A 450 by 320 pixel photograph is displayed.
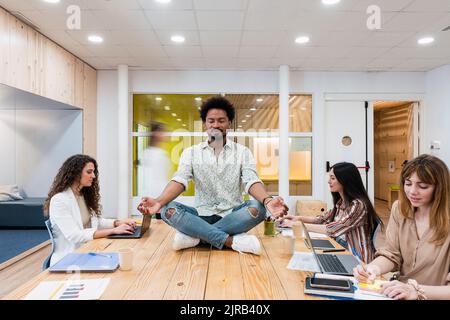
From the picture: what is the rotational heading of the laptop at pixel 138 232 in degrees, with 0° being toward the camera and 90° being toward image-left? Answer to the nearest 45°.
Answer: approximately 90°

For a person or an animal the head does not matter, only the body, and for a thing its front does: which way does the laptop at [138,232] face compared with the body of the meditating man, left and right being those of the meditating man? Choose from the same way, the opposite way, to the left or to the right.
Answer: to the right

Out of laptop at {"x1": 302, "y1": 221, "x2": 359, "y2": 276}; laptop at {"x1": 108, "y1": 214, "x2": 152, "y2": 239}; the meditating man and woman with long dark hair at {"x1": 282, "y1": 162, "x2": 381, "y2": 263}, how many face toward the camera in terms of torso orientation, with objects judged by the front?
1

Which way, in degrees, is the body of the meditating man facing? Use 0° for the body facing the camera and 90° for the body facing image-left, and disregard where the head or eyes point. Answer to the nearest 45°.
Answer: approximately 0°

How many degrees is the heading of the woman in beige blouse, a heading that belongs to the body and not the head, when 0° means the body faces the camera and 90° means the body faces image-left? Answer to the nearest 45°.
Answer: approximately 45°

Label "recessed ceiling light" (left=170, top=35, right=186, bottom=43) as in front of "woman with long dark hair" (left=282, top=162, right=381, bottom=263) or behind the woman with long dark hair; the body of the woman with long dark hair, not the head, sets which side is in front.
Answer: in front

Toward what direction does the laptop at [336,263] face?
to the viewer's right

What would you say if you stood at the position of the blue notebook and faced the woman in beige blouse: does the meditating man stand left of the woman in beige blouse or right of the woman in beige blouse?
left

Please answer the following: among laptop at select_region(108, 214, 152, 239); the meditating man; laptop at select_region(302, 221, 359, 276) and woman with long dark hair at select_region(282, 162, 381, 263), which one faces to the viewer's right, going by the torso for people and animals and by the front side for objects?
laptop at select_region(302, 221, 359, 276)

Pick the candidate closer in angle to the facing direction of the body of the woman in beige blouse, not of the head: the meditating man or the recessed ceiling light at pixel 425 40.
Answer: the meditating man

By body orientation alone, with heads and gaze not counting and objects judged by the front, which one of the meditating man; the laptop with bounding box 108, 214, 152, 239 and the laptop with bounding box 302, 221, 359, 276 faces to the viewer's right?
the laptop with bounding box 302, 221, 359, 276

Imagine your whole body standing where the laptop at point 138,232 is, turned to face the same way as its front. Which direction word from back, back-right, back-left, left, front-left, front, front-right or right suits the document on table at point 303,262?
back-left

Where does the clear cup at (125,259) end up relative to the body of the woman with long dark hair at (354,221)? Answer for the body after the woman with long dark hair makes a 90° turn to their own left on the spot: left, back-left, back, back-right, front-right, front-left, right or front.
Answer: front-right

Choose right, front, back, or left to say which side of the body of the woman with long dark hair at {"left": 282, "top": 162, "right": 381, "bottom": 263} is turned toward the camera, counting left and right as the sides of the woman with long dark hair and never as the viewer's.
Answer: left

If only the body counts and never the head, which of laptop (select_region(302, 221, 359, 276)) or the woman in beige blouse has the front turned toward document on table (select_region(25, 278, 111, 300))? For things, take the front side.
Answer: the woman in beige blouse

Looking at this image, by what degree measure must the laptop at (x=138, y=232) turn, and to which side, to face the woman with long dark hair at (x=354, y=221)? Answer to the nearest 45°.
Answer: approximately 180°
